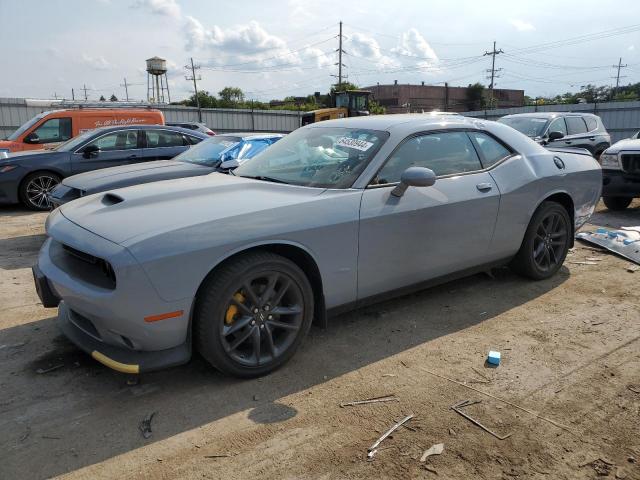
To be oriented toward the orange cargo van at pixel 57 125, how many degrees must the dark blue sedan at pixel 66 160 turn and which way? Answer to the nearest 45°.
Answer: approximately 90° to its right

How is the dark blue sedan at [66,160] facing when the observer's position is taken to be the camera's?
facing to the left of the viewer

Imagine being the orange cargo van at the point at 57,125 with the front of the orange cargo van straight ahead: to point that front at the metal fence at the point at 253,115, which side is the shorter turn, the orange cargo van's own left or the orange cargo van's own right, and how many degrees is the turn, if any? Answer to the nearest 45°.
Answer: approximately 135° to the orange cargo van's own right

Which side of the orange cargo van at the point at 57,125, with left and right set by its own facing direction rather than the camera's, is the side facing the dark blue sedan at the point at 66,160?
left

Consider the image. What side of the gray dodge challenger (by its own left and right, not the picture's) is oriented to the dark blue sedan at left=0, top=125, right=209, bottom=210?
right

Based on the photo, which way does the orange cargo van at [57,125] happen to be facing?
to the viewer's left

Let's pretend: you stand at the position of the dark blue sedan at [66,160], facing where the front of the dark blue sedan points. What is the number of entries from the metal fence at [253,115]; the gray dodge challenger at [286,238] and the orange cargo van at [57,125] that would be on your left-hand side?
1

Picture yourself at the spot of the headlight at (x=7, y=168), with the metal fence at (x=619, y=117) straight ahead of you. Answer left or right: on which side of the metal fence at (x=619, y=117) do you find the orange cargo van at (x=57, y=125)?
left

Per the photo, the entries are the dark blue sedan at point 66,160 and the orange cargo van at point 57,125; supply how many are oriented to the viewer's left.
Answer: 2

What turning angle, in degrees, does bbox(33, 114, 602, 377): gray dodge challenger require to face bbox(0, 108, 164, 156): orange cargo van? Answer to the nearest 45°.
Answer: approximately 90° to its right

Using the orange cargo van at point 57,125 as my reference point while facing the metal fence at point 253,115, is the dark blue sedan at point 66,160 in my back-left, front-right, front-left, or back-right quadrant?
back-right

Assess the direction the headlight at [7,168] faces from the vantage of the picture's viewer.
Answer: facing the viewer and to the left of the viewer

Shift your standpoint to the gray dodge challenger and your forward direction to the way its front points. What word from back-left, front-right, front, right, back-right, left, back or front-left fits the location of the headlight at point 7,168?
right
